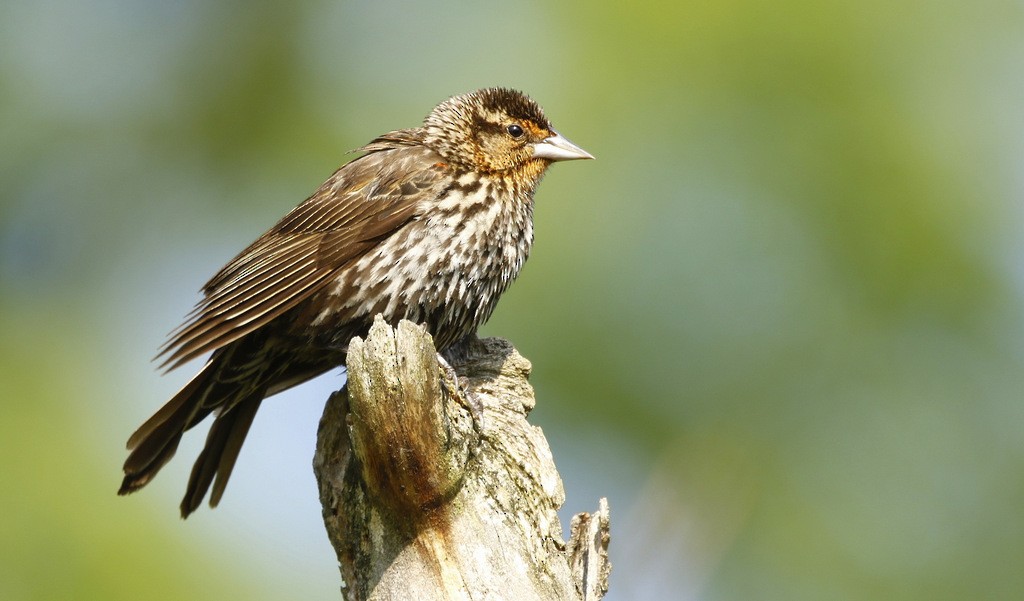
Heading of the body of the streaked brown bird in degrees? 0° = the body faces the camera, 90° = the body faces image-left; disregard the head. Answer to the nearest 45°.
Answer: approximately 270°
